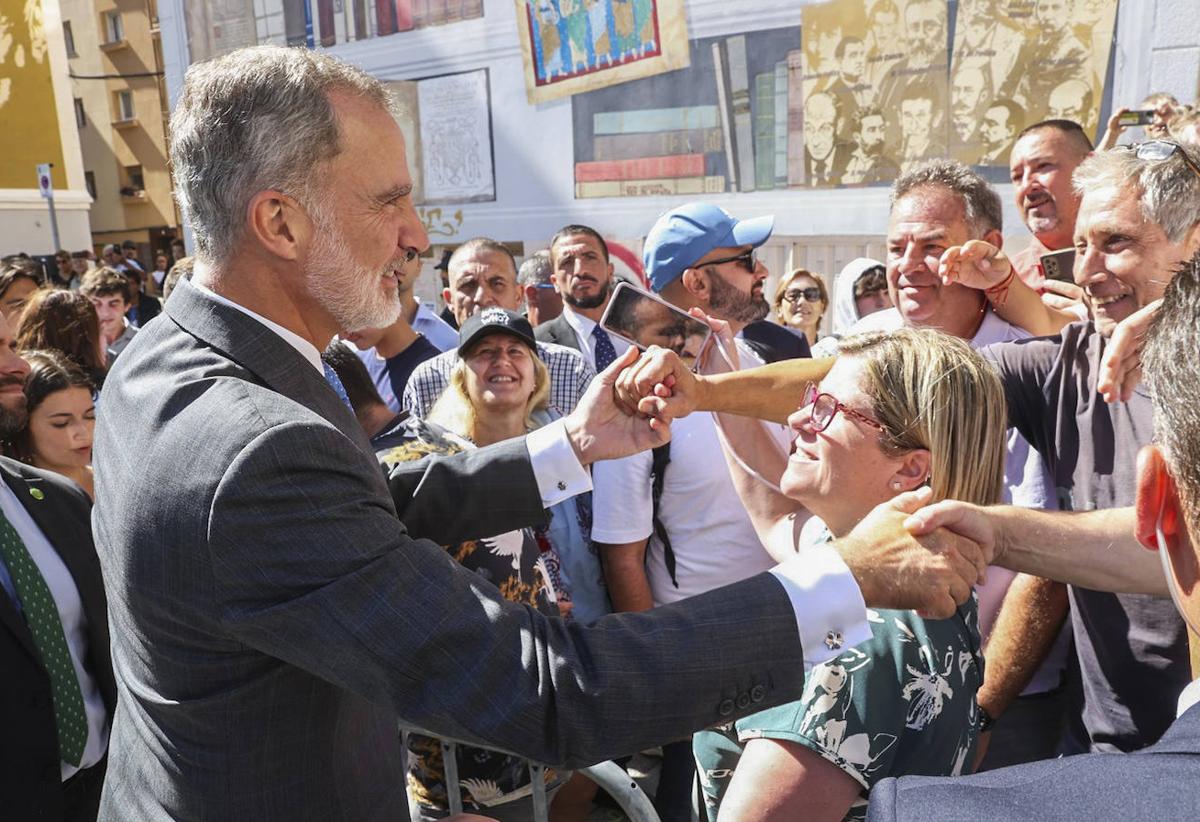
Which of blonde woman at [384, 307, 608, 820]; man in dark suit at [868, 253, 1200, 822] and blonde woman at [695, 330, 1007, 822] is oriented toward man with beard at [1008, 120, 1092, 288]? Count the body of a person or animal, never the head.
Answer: the man in dark suit

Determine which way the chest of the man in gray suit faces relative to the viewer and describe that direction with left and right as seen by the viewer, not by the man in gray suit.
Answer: facing to the right of the viewer

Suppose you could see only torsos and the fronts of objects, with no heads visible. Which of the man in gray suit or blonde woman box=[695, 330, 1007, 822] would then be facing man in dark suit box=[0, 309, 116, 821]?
the blonde woman

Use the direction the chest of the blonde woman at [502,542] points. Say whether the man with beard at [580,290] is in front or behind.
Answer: behind

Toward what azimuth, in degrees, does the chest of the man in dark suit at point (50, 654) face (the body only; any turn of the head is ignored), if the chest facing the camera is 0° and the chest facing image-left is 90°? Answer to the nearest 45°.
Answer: approximately 315°

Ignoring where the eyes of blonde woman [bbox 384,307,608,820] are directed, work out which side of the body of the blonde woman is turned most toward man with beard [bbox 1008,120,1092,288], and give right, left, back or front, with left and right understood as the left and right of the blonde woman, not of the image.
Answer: left

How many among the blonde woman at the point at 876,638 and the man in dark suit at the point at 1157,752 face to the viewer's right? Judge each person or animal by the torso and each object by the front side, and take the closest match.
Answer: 0

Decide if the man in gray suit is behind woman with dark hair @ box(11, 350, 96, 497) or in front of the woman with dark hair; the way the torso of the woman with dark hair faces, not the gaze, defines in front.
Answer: in front

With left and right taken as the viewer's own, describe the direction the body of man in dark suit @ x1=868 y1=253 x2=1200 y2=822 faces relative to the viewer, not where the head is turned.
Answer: facing away from the viewer

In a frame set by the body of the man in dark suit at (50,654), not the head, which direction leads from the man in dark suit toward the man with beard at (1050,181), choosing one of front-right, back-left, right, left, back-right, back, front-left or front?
front-left

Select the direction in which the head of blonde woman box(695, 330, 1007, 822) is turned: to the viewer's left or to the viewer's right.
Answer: to the viewer's left

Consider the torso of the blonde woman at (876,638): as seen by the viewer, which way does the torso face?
to the viewer's left
